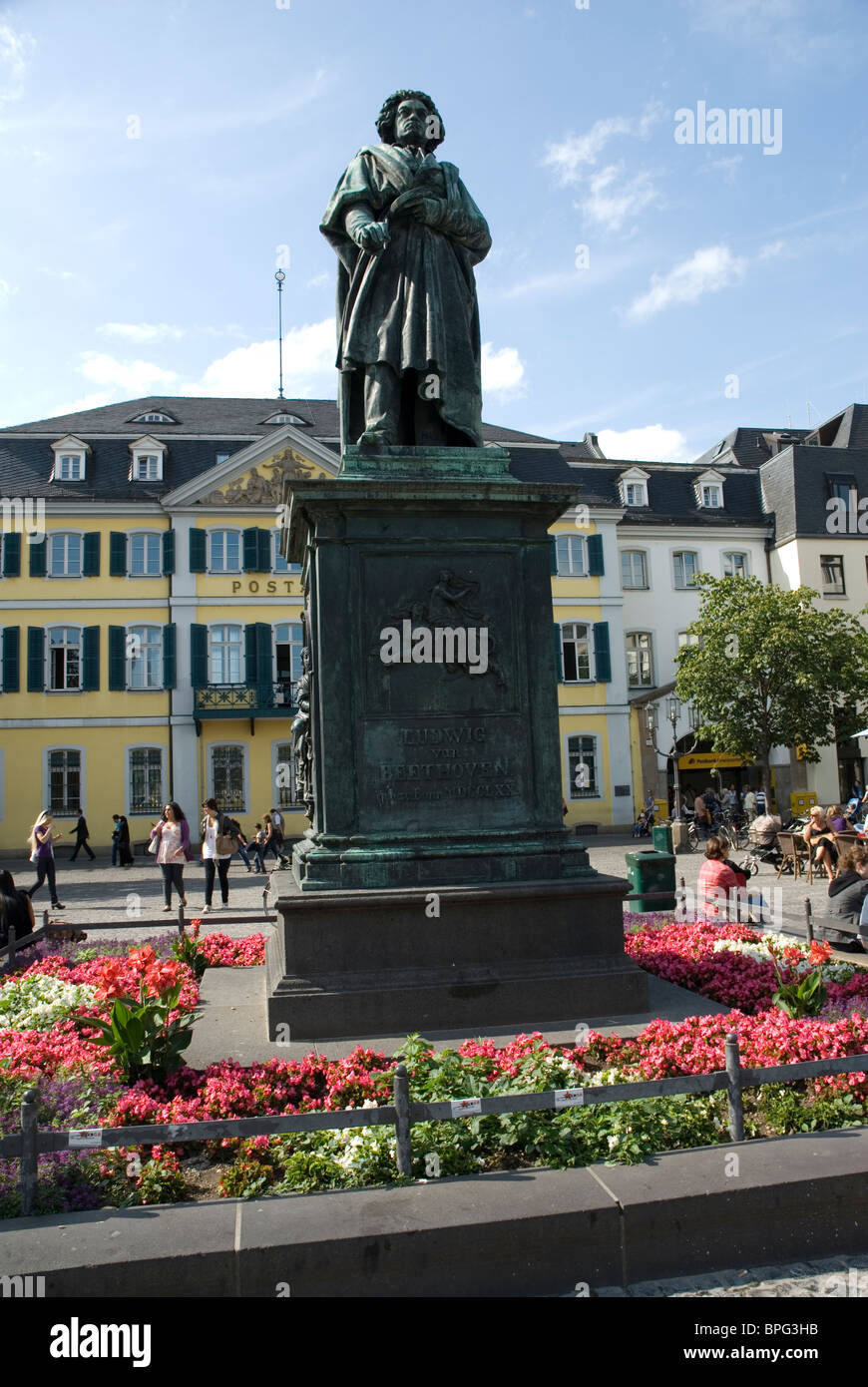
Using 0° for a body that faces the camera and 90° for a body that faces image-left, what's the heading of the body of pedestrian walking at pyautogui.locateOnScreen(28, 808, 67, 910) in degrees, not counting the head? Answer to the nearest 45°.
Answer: approximately 315°

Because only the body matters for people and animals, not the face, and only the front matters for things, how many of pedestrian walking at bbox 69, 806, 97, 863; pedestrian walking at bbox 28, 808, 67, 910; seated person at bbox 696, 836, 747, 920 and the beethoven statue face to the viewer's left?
1

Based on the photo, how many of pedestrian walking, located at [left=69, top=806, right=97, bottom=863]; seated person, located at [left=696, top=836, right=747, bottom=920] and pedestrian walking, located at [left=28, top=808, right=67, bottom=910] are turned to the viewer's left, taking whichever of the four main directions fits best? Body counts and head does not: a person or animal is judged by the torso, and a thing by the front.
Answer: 1

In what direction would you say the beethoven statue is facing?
toward the camera

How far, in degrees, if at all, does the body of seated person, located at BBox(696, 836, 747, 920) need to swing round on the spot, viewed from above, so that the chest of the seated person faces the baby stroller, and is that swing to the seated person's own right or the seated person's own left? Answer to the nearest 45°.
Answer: approximately 45° to the seated person's own left

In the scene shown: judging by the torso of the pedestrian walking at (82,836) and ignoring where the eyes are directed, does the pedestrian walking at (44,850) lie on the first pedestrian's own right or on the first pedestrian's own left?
on the first pedestrian's own left

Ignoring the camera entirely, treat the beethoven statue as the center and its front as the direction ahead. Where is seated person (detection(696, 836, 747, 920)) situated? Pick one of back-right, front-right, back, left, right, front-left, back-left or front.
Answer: back-left

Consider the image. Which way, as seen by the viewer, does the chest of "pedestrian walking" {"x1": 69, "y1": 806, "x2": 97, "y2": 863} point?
to the viewer's left

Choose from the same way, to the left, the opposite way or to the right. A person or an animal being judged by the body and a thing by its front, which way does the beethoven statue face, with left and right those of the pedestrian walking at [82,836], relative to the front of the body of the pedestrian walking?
to the left
